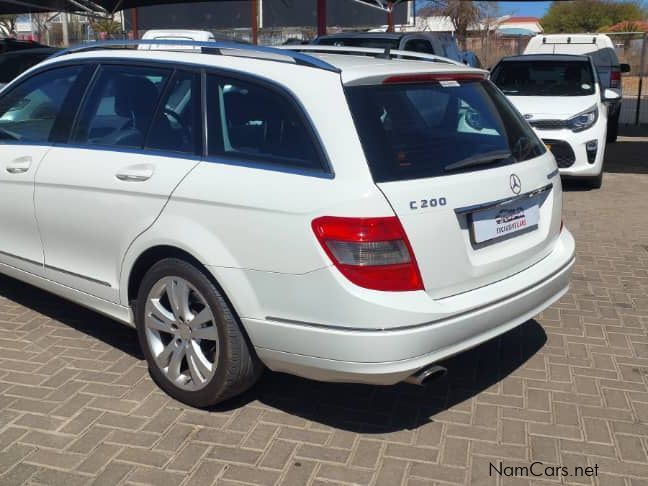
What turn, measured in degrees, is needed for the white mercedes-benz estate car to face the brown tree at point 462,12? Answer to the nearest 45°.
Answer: approximately 45° to its right

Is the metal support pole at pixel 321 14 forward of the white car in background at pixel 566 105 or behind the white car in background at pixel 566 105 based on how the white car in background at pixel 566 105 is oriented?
behind

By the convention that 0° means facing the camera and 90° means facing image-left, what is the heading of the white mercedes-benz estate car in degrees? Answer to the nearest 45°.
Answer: approximately 135°

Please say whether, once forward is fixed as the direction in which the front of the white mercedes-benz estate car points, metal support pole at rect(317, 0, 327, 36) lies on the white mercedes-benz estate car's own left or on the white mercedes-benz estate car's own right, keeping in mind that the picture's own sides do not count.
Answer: on the white mercedes-benz estate car's own right

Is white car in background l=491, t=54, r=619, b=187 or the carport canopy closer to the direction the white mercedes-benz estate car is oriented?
the carport canopy

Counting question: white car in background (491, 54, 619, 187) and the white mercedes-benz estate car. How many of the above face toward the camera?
1

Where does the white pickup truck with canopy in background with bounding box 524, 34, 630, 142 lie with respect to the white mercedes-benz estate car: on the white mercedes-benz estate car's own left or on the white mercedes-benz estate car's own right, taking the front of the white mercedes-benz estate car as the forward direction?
on the white mercedes-benz estate car's own right

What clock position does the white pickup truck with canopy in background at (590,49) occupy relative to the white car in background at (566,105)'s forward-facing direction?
The white pickup truck with canopy in background is roughly at 6 o'clock from the white car in background.
